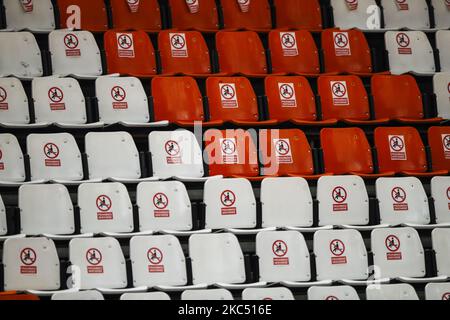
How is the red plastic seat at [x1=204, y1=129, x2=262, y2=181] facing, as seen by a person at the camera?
facing the viewer

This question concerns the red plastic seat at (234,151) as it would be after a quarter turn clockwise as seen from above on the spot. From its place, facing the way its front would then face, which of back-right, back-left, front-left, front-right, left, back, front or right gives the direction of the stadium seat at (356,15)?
back-right

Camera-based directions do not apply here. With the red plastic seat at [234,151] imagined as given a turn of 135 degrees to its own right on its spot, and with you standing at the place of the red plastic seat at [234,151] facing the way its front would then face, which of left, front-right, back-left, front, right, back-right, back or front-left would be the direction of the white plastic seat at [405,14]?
right

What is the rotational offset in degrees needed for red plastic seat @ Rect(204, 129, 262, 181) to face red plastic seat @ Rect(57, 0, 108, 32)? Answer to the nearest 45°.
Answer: approximately 135° to its right

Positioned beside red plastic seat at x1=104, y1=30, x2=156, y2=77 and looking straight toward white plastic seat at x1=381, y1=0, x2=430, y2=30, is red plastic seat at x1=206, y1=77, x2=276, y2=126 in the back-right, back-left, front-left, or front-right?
front-right

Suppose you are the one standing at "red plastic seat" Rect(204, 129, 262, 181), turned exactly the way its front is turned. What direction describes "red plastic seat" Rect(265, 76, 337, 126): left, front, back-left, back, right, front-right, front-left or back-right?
back-left

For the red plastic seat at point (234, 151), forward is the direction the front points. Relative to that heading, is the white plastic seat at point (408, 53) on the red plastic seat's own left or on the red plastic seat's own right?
on the red plastic seat's own left

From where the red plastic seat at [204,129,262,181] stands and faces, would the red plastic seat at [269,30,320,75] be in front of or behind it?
behind

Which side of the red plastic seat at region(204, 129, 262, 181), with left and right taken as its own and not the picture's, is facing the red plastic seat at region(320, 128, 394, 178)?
left

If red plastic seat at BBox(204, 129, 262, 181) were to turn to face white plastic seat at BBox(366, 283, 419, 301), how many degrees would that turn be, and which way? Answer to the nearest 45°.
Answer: approximately 45° to its left
